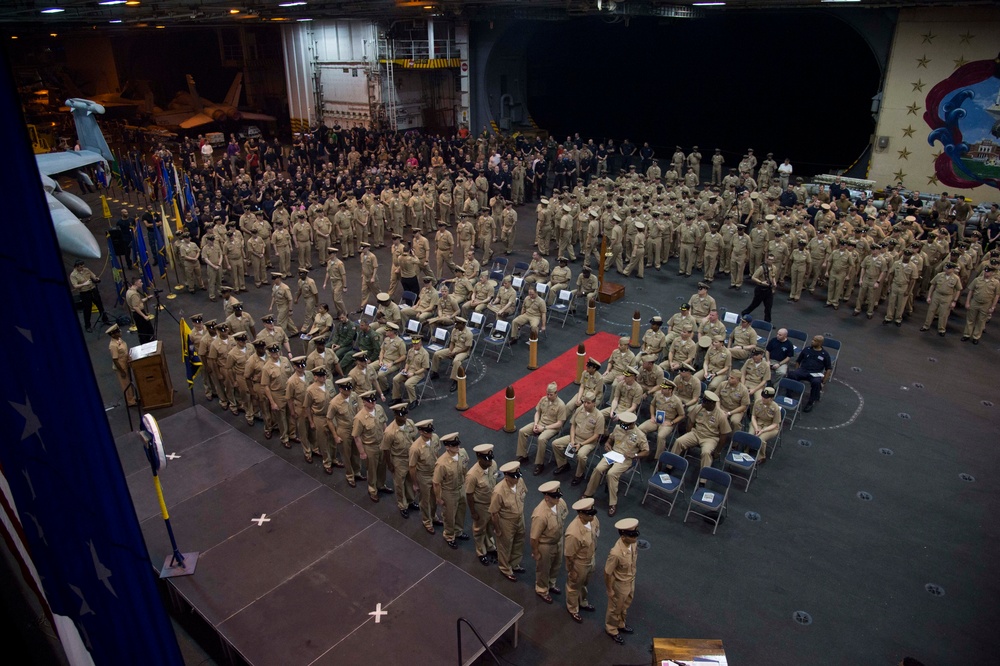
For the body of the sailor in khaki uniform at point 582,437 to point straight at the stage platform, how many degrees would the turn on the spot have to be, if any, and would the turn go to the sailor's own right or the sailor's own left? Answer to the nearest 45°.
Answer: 0° — they already face it

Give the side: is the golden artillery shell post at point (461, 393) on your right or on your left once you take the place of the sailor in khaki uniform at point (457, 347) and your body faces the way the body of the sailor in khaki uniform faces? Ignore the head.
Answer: on your left

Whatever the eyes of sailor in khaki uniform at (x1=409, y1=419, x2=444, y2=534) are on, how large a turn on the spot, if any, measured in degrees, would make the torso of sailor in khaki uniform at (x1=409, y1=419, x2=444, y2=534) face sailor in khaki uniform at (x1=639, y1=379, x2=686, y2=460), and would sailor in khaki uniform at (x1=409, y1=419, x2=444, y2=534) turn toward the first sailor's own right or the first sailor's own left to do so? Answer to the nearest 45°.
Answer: approximately 45° to the first sailor's own left

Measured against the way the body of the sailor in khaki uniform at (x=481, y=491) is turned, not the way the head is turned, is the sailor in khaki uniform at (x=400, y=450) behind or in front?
behind

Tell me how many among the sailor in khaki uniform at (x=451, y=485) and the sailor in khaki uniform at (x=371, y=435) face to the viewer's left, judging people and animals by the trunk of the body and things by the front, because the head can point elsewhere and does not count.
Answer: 0

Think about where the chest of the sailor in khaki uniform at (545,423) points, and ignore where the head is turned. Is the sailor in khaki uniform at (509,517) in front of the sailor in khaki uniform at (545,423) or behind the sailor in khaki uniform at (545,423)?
in front

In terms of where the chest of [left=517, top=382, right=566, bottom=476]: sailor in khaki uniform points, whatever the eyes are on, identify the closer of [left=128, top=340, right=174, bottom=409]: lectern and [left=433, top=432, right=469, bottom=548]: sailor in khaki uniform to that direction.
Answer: the sailor in khaki uniform

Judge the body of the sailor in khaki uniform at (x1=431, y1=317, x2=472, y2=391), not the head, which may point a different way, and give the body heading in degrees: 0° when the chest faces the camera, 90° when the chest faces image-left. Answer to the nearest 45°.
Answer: approximately 45°

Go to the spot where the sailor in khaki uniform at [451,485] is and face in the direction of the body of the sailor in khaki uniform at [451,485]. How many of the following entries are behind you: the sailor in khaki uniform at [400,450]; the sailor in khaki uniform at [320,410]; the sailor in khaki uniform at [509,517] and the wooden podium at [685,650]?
2

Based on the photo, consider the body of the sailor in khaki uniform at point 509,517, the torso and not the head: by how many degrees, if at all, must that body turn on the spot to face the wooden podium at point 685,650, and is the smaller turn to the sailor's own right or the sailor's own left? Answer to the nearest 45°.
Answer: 0° — they already face it

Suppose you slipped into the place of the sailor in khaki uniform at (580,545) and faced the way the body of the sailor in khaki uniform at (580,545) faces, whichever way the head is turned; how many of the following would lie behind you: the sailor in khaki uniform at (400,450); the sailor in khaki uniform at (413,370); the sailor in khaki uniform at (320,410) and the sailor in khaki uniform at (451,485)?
4

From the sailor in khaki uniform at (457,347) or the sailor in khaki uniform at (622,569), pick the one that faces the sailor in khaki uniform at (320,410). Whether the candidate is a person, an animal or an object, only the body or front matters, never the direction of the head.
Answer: the sailor in khaki uniform at (457,347)
